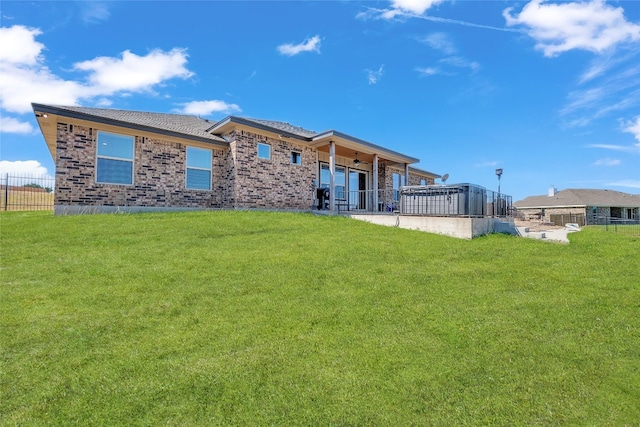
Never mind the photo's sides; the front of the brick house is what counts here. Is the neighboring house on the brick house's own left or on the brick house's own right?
on the brick house's own right

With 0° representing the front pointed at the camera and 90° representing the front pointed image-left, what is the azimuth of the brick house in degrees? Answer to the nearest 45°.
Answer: approximately 135°

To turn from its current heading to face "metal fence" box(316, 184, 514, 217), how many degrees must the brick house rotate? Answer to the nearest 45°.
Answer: approximately 180°
